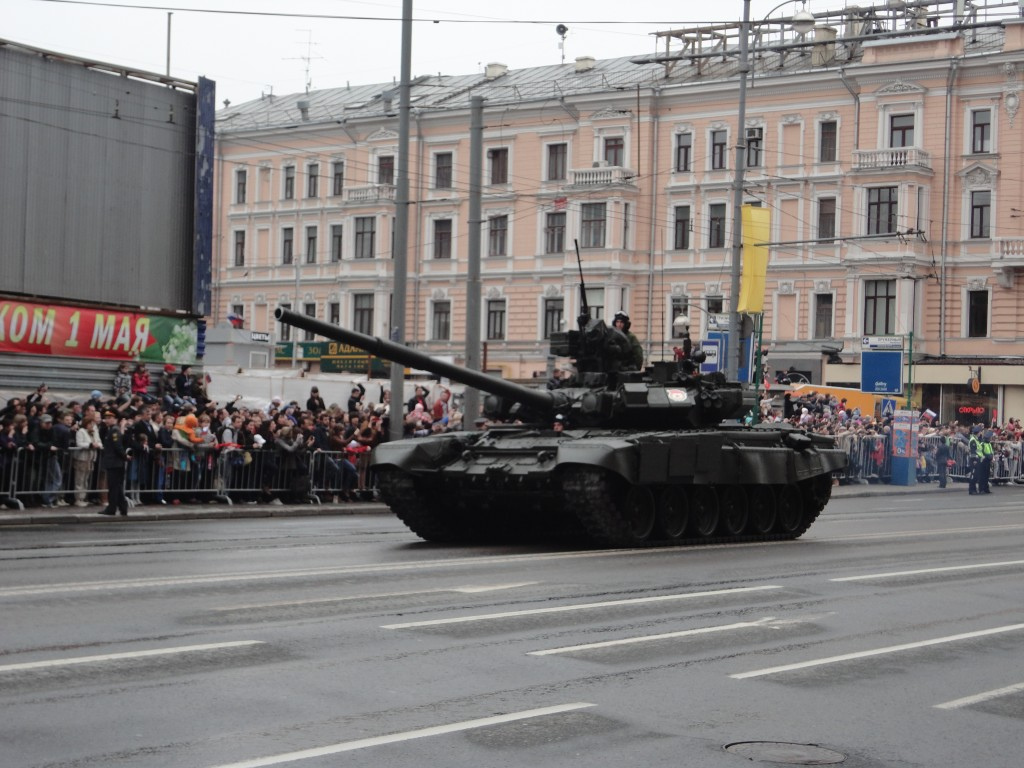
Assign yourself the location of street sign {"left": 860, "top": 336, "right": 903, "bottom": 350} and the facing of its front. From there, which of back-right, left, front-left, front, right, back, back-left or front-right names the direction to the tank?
front

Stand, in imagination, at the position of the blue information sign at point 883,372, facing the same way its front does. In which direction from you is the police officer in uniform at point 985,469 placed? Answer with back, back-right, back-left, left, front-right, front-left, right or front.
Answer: left

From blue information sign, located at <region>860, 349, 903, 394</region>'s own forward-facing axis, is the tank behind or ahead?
ahead

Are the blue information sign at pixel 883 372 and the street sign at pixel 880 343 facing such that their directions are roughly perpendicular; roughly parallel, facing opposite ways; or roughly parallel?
roughly parallel

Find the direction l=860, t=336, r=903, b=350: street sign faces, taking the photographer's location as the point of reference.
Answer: facing the viewer

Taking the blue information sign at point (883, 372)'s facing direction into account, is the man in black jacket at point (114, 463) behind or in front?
in front

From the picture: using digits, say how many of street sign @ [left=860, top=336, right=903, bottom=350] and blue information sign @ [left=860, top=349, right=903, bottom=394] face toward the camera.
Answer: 2

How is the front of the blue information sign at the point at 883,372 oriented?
toward the camera
